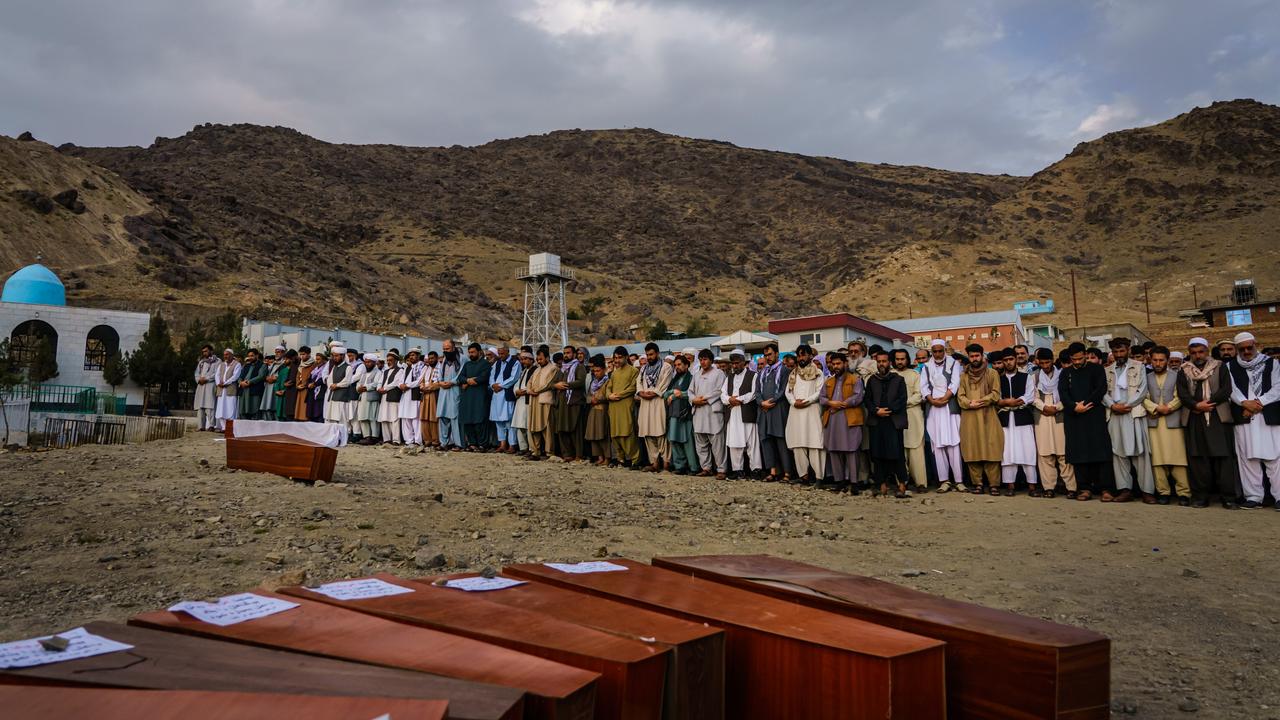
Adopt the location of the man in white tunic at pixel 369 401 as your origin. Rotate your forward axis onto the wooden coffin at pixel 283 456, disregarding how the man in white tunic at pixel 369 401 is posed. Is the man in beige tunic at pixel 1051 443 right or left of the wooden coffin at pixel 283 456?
left

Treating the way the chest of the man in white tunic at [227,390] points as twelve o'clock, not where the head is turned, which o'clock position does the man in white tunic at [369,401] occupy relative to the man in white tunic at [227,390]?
the man in white tunic at [369,401] is roughly at 9 o'clock from the man in white tunic at [227,390].

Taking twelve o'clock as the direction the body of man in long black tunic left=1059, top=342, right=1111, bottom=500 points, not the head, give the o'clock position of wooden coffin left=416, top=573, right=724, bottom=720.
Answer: The wooden coffin is roughly at 12 o'clock from the man in long black tunic.

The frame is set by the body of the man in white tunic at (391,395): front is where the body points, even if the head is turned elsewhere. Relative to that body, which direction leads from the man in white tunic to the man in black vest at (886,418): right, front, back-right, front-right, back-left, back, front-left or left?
left

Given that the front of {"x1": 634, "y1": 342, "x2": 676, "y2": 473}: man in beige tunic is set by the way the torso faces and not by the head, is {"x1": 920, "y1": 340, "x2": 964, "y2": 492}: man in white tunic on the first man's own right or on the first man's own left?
on the first man's own left

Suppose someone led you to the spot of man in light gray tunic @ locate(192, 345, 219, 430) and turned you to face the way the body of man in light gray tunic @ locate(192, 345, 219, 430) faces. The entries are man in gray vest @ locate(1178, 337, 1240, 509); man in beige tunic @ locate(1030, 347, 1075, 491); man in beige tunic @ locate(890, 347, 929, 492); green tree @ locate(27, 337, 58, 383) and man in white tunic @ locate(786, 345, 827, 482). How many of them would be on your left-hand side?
4

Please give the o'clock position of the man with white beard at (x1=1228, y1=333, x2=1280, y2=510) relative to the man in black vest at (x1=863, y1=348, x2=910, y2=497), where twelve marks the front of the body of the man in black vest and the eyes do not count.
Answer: The man with white beard is roughly at 9 o'clock from the man in black vest.

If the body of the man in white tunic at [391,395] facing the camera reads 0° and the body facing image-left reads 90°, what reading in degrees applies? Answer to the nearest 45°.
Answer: approximately 45°

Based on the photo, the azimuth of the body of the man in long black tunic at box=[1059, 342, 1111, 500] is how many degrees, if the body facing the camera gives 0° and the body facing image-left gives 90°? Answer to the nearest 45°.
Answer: approximately 0°

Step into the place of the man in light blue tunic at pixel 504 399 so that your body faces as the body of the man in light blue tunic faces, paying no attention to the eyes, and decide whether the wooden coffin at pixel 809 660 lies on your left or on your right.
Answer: on your left

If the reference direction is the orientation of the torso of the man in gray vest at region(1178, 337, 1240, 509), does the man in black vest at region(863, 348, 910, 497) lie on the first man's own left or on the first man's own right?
on the first man's own right
